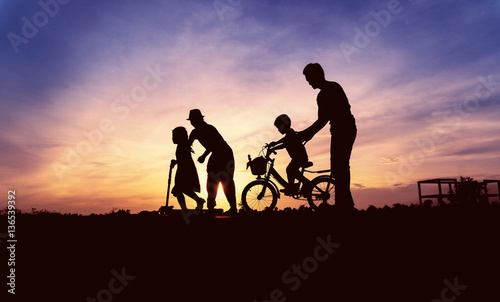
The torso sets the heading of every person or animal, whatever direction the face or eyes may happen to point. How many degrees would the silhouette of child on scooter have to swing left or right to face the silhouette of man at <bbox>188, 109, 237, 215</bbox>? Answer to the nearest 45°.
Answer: approximately 180°

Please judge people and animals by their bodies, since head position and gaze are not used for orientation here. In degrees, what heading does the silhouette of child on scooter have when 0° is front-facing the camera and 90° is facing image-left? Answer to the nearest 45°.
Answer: approximately 90°

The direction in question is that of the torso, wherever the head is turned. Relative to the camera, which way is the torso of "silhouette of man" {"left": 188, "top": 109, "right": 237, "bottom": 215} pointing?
to the viewer's left

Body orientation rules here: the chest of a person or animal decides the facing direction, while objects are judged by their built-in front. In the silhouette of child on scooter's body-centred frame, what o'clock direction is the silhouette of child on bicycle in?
The silhouette of child on bicycle is roughly at 6 o'clock from the silhouette of child on scooter.

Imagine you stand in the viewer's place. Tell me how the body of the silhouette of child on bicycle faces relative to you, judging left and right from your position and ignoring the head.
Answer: facing to the left of the viewer

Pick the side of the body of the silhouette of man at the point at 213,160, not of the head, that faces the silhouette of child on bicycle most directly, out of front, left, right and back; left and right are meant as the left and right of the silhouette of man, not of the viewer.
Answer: back

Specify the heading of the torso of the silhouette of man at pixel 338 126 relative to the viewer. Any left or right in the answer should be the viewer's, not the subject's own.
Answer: facing to the left of the viewer
